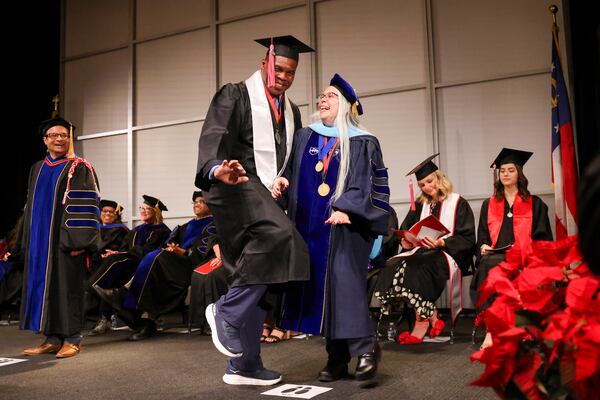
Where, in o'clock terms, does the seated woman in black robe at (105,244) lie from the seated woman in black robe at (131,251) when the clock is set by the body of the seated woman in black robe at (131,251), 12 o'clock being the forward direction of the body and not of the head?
the seated woman in black robe at (105,244) is roughly at 4 o'clock from the seated woman in black robe at (131,251).

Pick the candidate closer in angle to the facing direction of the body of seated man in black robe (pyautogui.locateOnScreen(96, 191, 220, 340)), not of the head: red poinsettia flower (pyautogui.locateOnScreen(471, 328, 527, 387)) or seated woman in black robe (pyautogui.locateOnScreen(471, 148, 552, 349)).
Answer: the red poinsettia flower

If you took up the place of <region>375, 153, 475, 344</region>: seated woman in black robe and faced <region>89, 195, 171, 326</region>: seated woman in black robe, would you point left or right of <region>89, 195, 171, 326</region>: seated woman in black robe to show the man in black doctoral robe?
left

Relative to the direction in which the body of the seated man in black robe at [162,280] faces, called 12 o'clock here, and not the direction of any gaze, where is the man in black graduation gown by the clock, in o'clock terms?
The man in black graduation gown is roughly at 10 o'clock from the seated man in black robe.

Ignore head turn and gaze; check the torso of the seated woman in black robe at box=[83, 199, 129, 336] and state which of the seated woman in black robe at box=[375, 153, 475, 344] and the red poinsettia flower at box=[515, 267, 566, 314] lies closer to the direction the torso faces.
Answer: the red poinsettia flower

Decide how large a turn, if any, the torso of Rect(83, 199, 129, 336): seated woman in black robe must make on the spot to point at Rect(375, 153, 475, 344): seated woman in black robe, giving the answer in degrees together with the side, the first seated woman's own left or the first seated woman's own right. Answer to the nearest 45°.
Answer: approximately 90° to the first seated woman's own left

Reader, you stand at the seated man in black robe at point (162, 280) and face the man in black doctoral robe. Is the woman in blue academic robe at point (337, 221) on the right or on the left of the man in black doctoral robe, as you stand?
left
